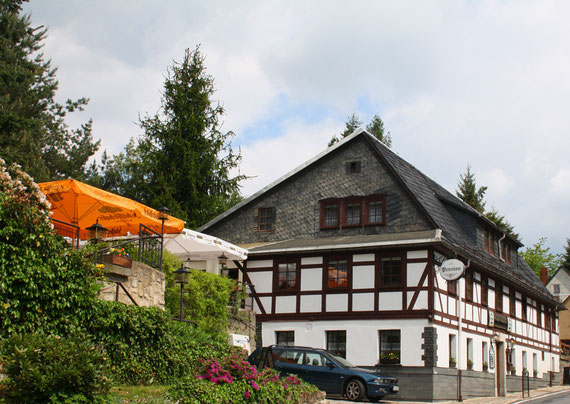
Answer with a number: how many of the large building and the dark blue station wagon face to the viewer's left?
0

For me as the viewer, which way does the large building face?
facing the viewer and to the right of the viewer

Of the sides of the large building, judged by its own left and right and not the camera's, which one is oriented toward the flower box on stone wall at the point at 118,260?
right

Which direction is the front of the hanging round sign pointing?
toward the camera

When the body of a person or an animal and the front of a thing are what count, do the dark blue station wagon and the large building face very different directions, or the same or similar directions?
same or similar directions

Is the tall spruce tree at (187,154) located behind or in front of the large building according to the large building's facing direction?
behind

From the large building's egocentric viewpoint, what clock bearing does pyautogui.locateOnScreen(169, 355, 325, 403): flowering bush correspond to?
The flowering bush is roughly at 2 o'clock from the large building.

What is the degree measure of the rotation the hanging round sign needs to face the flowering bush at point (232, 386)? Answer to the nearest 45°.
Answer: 0° — it already faces it

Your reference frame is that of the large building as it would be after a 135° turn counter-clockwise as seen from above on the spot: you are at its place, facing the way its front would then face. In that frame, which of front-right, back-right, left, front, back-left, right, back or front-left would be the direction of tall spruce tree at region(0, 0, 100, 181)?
left

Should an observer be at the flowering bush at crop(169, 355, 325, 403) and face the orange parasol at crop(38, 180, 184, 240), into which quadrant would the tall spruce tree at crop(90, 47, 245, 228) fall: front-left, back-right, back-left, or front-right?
front-right

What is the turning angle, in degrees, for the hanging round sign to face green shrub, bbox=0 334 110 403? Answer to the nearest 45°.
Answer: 0° — it already faces it
